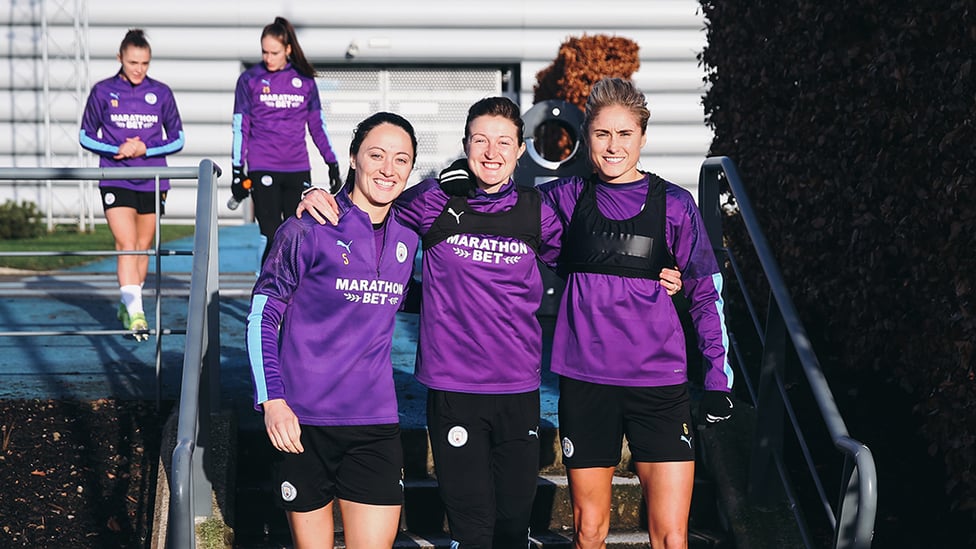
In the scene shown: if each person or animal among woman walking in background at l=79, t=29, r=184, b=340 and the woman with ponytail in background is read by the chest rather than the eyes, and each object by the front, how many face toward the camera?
2

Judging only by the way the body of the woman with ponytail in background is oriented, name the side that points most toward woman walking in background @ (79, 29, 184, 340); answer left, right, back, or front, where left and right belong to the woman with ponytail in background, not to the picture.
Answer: right

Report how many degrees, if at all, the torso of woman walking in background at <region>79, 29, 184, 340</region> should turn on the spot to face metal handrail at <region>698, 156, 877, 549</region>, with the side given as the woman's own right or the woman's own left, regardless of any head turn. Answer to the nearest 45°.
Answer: approximately 45° to the woman's own left

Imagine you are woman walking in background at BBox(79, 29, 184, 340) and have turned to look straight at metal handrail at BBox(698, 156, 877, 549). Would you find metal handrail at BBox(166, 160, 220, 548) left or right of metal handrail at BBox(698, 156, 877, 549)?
right

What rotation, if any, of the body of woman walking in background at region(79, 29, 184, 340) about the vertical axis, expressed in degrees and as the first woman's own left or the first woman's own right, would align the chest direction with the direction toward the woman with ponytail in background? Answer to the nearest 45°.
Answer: approximately 90° to the first woman's own left

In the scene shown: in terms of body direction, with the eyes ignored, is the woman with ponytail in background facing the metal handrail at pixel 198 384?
yes

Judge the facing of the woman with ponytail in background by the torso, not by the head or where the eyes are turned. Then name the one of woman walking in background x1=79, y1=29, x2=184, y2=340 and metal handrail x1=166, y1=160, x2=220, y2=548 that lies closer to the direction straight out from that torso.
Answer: the metal handrail

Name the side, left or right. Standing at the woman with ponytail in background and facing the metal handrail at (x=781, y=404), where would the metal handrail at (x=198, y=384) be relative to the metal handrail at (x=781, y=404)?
right

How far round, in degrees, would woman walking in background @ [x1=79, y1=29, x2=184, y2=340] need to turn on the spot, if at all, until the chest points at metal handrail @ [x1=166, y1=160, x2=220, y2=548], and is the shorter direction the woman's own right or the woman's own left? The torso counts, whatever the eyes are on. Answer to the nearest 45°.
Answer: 0° — they already face it

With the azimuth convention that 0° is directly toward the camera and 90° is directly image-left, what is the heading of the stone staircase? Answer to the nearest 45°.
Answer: approximately 0°

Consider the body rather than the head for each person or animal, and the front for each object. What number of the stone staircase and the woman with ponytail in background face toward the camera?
2

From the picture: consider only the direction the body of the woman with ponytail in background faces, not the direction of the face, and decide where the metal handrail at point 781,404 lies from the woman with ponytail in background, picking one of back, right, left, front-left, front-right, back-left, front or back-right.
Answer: front-left

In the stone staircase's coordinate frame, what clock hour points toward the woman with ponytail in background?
The woman with ponytail in background is roughly at 5 o'clock from the stone staircase.
